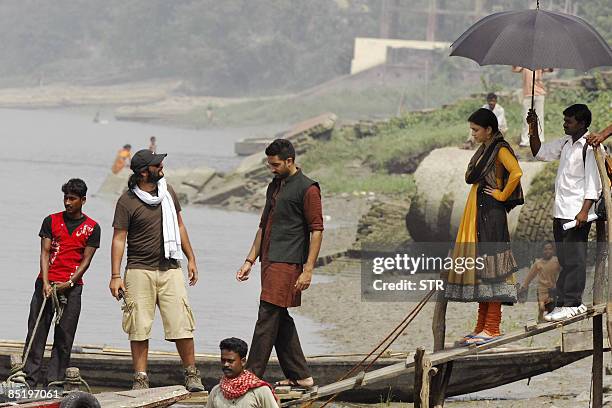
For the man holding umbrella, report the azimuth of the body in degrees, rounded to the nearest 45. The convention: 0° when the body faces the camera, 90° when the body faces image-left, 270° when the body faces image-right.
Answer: approximately 45°

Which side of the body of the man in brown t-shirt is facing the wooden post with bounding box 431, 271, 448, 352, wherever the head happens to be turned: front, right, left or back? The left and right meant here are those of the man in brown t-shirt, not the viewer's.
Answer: left

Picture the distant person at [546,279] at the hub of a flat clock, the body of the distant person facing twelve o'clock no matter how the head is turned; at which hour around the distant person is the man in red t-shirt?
The man in red t-shirt is roughly at 2 o'clock from the distant person.

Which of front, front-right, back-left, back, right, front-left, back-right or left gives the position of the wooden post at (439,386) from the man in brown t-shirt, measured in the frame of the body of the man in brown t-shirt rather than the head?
left

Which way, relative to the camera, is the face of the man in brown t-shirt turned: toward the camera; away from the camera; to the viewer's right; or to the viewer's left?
to the viewer's right

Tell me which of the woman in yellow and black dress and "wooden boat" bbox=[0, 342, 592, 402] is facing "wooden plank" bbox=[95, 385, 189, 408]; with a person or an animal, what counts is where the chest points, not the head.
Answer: the woman in yellow and black dress

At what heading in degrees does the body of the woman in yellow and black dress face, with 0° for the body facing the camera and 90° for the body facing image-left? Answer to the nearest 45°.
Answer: approximately 90°

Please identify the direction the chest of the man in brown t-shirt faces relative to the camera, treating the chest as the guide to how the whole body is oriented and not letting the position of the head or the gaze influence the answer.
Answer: toward the camera
